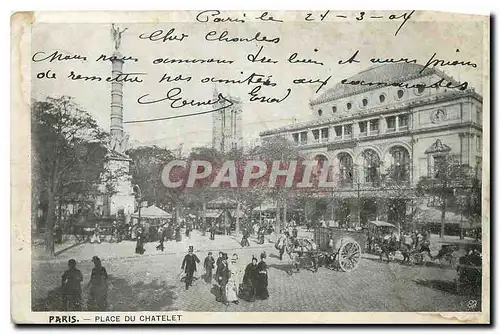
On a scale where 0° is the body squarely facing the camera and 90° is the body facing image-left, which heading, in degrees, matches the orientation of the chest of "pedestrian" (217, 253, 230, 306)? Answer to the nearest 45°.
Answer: approximately 0°

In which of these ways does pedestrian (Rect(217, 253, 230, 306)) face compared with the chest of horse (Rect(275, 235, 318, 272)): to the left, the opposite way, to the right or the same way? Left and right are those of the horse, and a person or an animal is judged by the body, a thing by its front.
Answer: to the left

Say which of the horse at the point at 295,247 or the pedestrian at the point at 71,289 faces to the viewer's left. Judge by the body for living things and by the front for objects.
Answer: the horse

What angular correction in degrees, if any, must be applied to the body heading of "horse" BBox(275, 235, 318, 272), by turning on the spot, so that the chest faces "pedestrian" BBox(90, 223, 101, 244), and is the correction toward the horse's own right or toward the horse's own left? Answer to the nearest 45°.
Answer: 0° — it already faces them

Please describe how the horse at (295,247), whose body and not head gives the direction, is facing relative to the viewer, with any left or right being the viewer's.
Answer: facing to the left of the viewer
